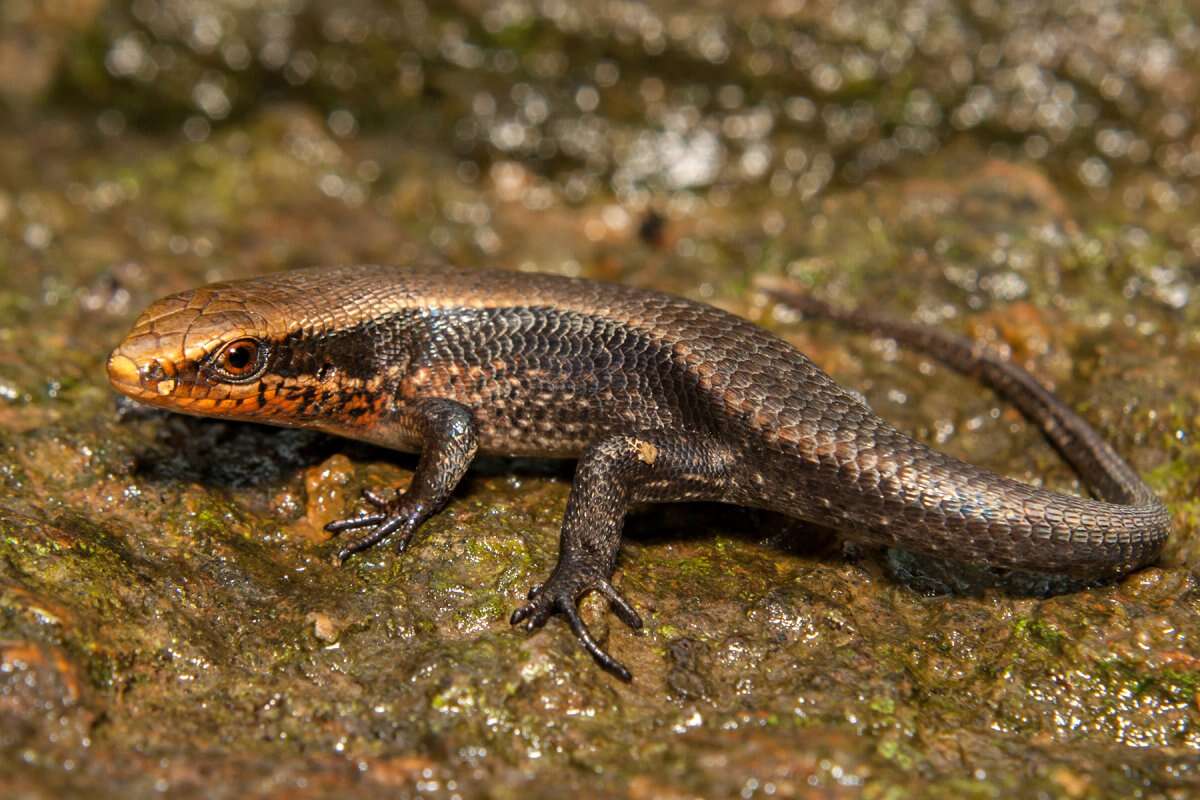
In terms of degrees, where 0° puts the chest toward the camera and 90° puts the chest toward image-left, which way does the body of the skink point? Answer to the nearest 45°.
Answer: approximately 90°
